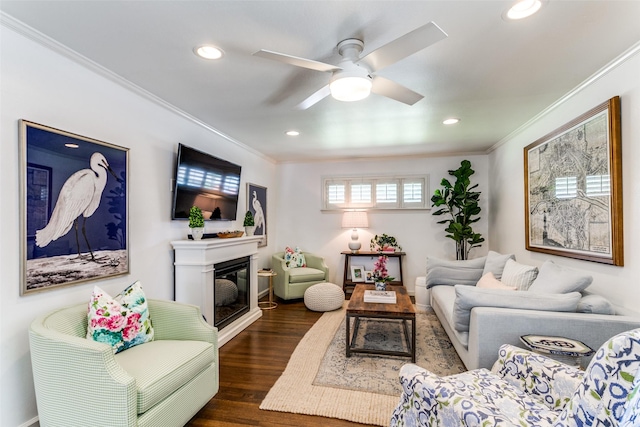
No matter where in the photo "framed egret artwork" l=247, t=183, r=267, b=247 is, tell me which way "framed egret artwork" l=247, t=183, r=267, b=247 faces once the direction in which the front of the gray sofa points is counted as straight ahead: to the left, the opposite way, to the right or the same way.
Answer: the opposite way

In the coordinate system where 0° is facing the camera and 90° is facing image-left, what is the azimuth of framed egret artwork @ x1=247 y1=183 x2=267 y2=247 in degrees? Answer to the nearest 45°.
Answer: approximately 315°

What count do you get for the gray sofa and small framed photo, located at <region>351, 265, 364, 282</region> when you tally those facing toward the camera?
1

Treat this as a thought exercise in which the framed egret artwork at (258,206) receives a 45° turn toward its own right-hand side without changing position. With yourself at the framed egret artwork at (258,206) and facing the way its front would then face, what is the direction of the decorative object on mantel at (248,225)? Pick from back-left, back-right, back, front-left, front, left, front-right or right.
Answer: front

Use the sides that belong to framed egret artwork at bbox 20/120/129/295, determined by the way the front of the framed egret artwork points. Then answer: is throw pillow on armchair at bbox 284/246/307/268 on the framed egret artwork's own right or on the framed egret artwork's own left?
on the framed egret artwork's own left

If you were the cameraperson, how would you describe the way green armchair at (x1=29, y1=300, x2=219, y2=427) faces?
facing the viewer and to the right of the viewer

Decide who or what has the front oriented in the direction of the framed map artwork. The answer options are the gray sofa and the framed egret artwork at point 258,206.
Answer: the framed egret artwork

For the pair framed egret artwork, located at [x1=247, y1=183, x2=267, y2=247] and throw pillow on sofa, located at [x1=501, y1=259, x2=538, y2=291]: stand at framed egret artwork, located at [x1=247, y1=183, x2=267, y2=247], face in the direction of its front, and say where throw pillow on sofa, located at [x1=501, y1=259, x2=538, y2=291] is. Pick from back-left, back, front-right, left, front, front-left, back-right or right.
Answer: front

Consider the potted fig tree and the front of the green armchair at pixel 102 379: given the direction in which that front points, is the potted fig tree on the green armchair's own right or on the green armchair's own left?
on the green armchair's own left

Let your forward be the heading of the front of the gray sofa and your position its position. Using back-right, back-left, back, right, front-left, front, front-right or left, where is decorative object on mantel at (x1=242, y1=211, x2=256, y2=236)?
front

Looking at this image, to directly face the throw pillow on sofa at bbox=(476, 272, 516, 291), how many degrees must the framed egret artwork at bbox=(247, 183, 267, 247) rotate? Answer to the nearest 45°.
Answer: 0° — it already faces it

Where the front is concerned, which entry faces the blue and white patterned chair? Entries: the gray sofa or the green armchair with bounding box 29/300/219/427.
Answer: the green armchair

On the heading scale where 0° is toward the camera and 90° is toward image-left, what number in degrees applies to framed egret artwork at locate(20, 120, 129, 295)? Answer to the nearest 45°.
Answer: approximately 315°

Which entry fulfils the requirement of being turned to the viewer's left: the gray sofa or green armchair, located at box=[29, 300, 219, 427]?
the gray sofa
